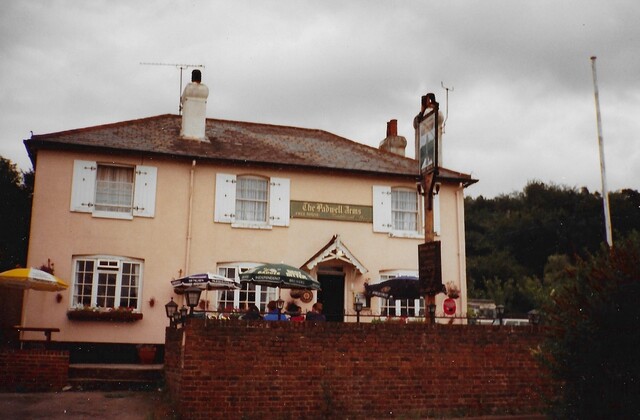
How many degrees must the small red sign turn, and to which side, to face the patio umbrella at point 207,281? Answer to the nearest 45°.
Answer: approximately 45° to its right

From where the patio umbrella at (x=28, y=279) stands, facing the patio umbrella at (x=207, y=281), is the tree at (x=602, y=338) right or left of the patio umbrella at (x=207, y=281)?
right

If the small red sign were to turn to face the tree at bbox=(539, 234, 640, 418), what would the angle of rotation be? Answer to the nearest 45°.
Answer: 0° — it already faces it

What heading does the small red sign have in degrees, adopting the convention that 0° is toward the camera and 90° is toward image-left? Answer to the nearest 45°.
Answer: approximately 0°

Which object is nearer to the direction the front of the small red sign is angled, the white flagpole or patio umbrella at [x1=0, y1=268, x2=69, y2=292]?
the patio umbrella

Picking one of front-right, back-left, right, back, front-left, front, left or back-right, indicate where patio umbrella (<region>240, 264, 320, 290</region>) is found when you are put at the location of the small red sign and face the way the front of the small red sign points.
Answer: front-right

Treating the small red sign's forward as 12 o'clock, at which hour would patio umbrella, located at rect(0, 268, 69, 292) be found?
The patio umbrella is roughly at 2 o'clock from the small red sign.
